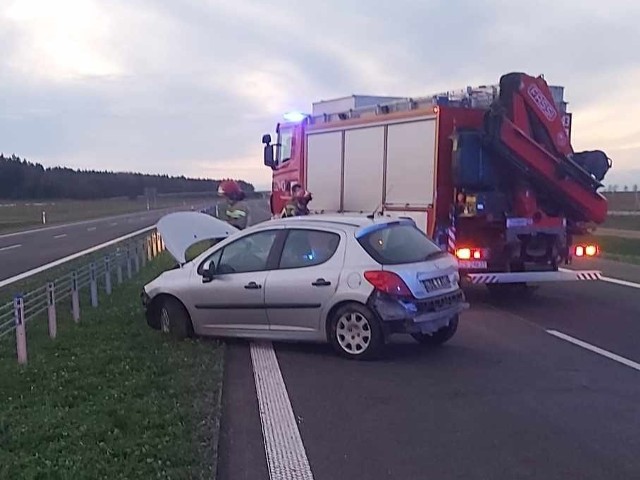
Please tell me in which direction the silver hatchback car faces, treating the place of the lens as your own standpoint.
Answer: facing away from the viewer and to the left of the viewer

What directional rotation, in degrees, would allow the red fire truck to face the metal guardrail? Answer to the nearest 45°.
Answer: approximately 45° to its left

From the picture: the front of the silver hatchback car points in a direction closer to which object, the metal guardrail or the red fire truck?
the metal guardrail

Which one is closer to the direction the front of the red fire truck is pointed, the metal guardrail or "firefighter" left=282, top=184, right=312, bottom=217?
the firefighter

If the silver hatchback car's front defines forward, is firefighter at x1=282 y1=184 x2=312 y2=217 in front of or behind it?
in front

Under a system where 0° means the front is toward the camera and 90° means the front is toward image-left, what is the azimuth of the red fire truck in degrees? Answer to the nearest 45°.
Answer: approximately 135°

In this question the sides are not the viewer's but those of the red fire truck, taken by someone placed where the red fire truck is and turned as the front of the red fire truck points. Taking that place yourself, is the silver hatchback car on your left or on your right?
on your left

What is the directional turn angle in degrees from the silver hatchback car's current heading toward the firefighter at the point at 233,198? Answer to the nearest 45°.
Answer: approximately 45° to its right

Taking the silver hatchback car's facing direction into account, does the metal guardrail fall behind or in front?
in front

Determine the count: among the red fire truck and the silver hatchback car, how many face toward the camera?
0

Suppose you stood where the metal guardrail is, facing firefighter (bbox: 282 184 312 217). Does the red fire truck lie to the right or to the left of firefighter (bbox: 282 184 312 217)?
right
